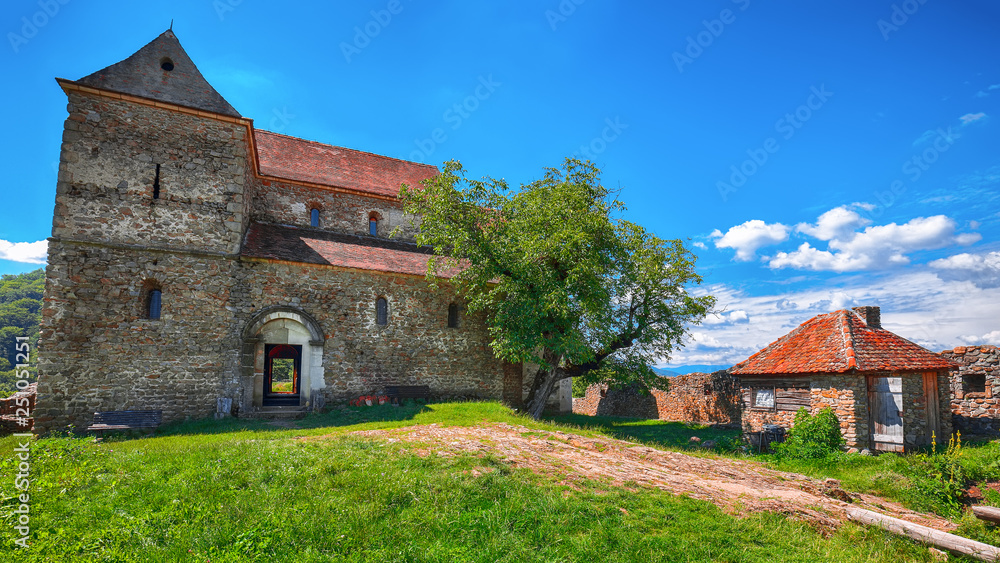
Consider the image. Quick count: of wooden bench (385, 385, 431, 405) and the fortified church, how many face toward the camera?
2

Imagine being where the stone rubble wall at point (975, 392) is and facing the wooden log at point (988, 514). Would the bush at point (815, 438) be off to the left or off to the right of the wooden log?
right

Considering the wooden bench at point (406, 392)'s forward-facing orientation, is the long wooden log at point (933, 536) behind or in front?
in front

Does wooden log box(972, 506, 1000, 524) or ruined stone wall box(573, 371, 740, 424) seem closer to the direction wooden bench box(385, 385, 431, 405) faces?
the wooden log

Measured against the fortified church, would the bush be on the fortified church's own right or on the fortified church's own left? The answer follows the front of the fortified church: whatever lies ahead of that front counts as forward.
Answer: on the fortified church's own left

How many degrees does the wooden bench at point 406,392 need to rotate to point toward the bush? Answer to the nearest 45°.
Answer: approximately 45° to its left

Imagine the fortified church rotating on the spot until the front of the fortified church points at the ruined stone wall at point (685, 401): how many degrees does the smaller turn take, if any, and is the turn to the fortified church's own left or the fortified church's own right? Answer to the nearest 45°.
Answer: approximately 90° to the fortified church's own left

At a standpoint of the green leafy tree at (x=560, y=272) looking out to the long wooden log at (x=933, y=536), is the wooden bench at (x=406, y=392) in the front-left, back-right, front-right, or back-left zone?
back-right

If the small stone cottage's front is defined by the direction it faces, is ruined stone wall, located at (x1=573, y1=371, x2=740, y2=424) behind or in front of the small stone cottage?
behind

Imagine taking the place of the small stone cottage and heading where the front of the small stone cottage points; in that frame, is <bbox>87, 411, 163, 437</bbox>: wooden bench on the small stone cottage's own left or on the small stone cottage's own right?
on the small stone cottage's own right
